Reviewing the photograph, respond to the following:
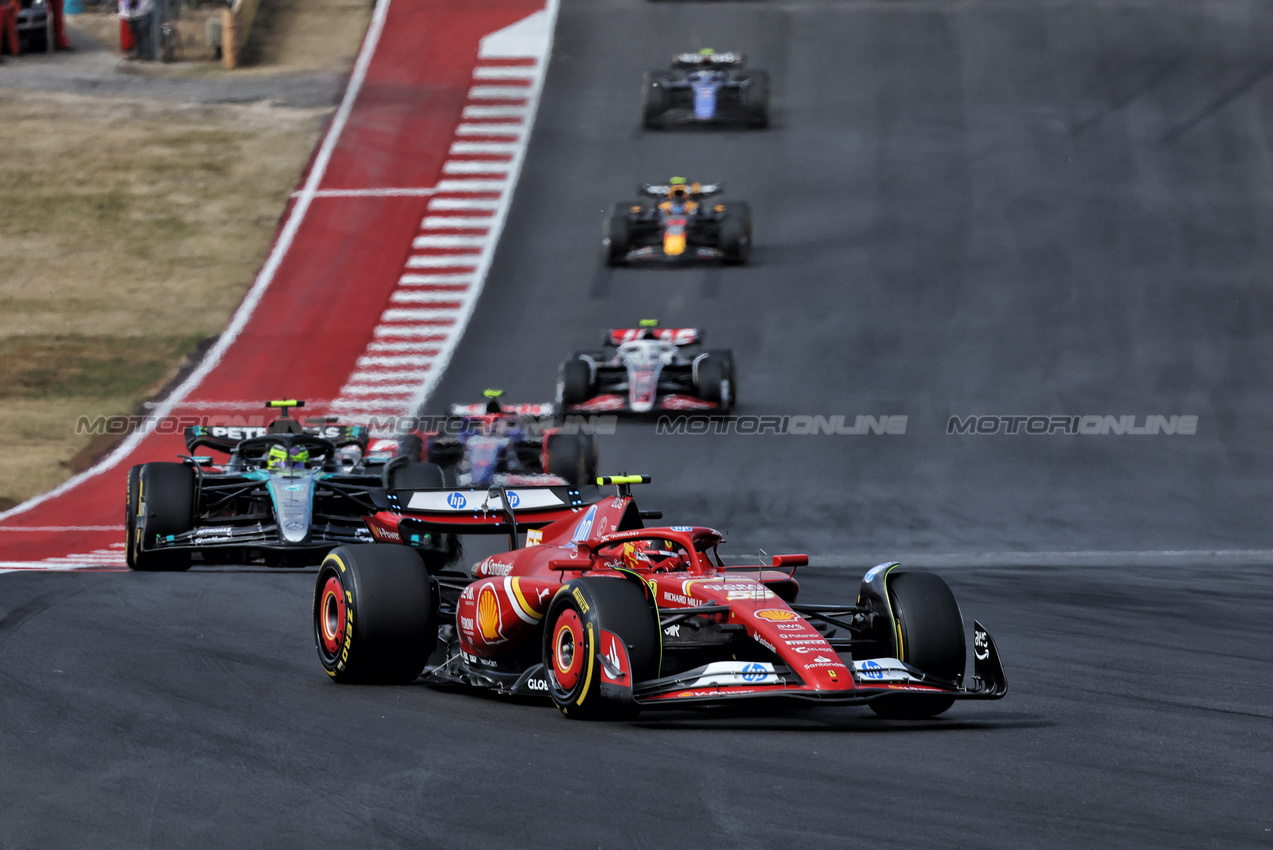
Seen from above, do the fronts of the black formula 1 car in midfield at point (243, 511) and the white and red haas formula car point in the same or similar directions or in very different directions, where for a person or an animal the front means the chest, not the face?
same or similar directions

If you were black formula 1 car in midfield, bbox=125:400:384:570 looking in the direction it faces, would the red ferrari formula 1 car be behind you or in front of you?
in front

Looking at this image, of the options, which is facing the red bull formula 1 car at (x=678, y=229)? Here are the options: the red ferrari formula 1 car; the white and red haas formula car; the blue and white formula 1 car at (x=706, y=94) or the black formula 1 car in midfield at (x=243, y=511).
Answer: the blue and white formula 1 car

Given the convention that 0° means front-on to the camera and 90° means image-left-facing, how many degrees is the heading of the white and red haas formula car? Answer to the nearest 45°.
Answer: approximately 0°

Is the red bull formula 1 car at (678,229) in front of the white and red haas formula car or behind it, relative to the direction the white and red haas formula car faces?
behind

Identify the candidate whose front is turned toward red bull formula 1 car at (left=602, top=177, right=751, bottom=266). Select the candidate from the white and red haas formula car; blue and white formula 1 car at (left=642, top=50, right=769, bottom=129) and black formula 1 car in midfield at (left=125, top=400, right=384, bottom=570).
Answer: the blue and white formula 1 car

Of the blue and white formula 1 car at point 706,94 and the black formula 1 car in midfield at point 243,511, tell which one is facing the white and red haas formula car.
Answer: the blue and white formula 1 car

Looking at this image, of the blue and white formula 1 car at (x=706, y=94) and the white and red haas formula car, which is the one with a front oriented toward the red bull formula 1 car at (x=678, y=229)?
the blue and white formula 1 car

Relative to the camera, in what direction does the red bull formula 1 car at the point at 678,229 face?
facing the viewer

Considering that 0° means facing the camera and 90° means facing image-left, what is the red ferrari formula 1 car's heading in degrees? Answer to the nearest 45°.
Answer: approximately 315°

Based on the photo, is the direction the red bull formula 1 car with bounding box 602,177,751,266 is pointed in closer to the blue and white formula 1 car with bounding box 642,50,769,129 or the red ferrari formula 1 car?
the red ferrari formula 1 car

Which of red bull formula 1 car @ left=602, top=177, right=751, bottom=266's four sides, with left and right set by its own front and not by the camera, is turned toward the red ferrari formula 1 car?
front

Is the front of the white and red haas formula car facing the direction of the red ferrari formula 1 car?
yes

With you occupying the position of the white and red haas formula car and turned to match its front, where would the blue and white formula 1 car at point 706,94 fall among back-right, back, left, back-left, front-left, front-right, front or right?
back

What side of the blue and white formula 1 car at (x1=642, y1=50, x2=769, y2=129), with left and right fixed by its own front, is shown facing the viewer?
front

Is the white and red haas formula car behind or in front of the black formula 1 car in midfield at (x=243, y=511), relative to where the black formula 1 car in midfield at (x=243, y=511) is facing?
behind

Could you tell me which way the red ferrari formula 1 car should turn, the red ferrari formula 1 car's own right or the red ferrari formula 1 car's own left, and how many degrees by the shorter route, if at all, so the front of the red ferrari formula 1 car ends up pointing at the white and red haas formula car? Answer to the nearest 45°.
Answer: approximately 135° to the red ferrari formula 1 car's own left

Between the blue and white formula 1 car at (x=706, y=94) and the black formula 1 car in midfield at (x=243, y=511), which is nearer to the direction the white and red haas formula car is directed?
the black formula 1 car in midfield
